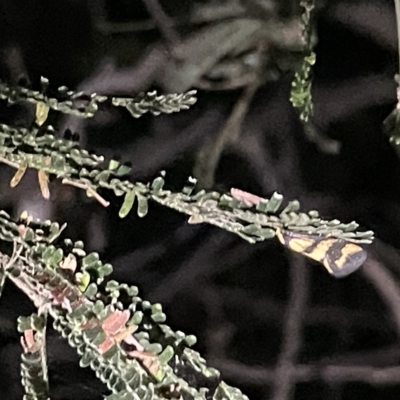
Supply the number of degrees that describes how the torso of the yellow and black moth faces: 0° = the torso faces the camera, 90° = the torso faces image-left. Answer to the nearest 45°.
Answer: approximately 90°
